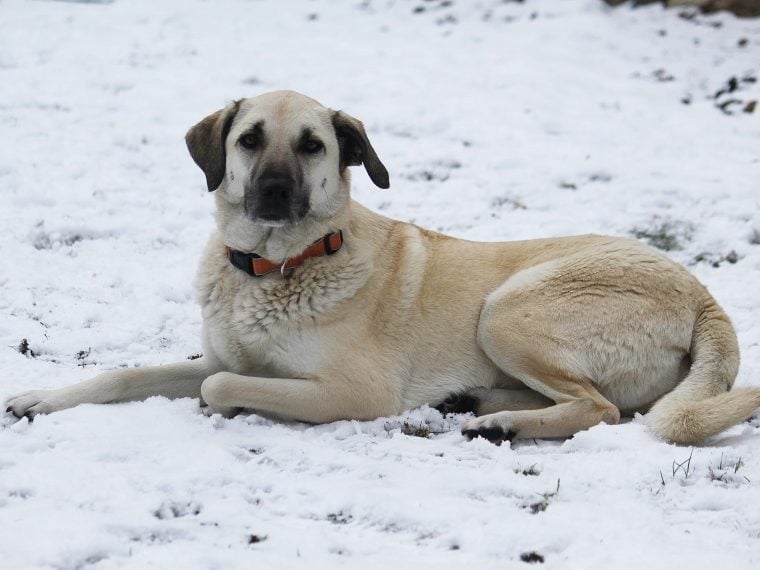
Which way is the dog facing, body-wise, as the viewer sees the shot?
to the viewer's left
